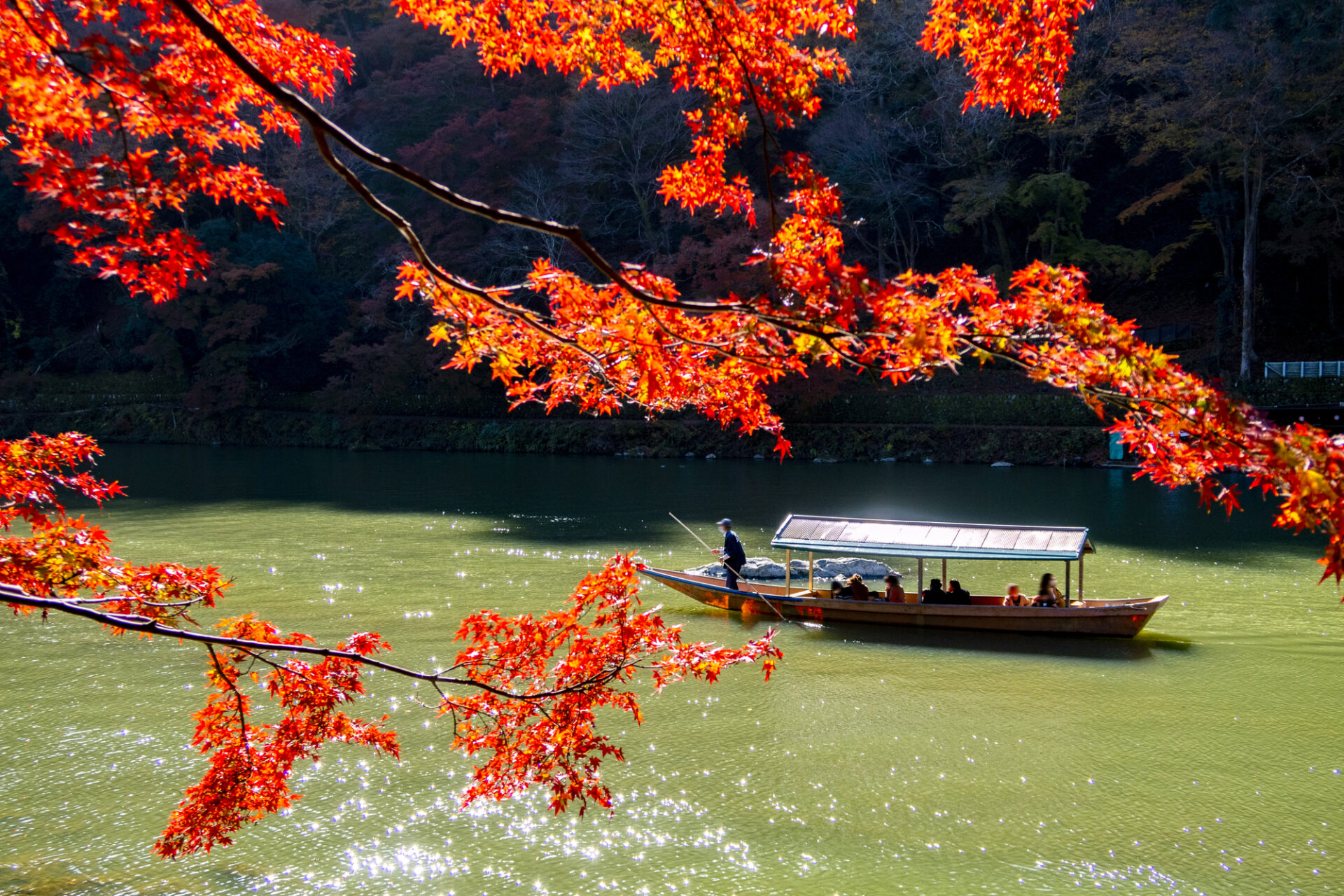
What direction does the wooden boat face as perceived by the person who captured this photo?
facing to the left of the viewer

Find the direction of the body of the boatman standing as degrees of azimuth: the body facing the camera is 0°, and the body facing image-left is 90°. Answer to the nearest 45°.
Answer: approximately 90°

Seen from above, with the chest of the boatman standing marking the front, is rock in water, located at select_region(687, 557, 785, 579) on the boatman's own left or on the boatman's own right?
on the boatman's own right
